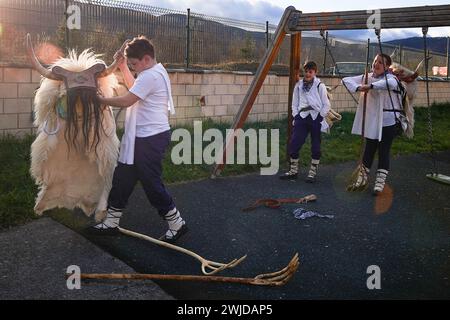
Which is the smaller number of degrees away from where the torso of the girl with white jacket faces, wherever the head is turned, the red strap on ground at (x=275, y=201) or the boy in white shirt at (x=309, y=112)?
the red strap on ground

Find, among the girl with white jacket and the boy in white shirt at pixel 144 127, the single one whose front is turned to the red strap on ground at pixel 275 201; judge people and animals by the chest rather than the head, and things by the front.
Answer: the girl with white jacket

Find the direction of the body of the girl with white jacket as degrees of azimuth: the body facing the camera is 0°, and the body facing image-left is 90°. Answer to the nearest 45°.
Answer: approximately 45°

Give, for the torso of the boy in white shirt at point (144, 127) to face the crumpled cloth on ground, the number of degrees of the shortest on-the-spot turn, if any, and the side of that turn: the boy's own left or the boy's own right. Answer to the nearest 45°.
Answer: approximately 135° to the boy's own right

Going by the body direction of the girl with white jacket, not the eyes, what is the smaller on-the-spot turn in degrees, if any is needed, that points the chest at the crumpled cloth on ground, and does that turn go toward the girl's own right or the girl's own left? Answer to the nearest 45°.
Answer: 0° — they already face it

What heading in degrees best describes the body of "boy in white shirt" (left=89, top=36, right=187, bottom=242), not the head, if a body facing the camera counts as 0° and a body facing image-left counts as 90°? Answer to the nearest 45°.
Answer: approximately 90°

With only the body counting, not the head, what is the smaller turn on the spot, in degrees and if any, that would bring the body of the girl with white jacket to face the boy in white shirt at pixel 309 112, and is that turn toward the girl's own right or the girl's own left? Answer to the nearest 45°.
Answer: approximately 90° to the girl's own right
